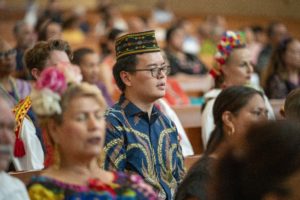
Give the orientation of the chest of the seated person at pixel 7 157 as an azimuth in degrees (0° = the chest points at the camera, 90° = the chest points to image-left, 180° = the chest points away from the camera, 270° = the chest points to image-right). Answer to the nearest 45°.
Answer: approximately 315°

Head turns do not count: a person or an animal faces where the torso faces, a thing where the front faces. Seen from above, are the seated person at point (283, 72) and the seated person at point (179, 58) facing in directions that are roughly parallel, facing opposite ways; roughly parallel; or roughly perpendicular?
roughly parallel

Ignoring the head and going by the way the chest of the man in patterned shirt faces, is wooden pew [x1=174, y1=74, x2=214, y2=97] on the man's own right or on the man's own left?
on the man's own left

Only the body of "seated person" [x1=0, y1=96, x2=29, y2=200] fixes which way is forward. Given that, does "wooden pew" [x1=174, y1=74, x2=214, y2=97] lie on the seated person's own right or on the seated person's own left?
on the seated person's own left

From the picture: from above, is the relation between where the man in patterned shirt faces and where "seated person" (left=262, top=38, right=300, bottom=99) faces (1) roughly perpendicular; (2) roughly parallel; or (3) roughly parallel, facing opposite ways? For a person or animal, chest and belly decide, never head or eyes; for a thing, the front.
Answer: roughly parallel

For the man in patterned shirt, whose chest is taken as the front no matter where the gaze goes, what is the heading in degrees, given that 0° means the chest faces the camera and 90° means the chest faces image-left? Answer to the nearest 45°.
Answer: approximately 315°

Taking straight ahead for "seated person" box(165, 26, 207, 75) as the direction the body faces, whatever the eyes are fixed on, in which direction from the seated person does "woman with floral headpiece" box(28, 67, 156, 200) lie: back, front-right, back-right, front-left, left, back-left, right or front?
front-right
